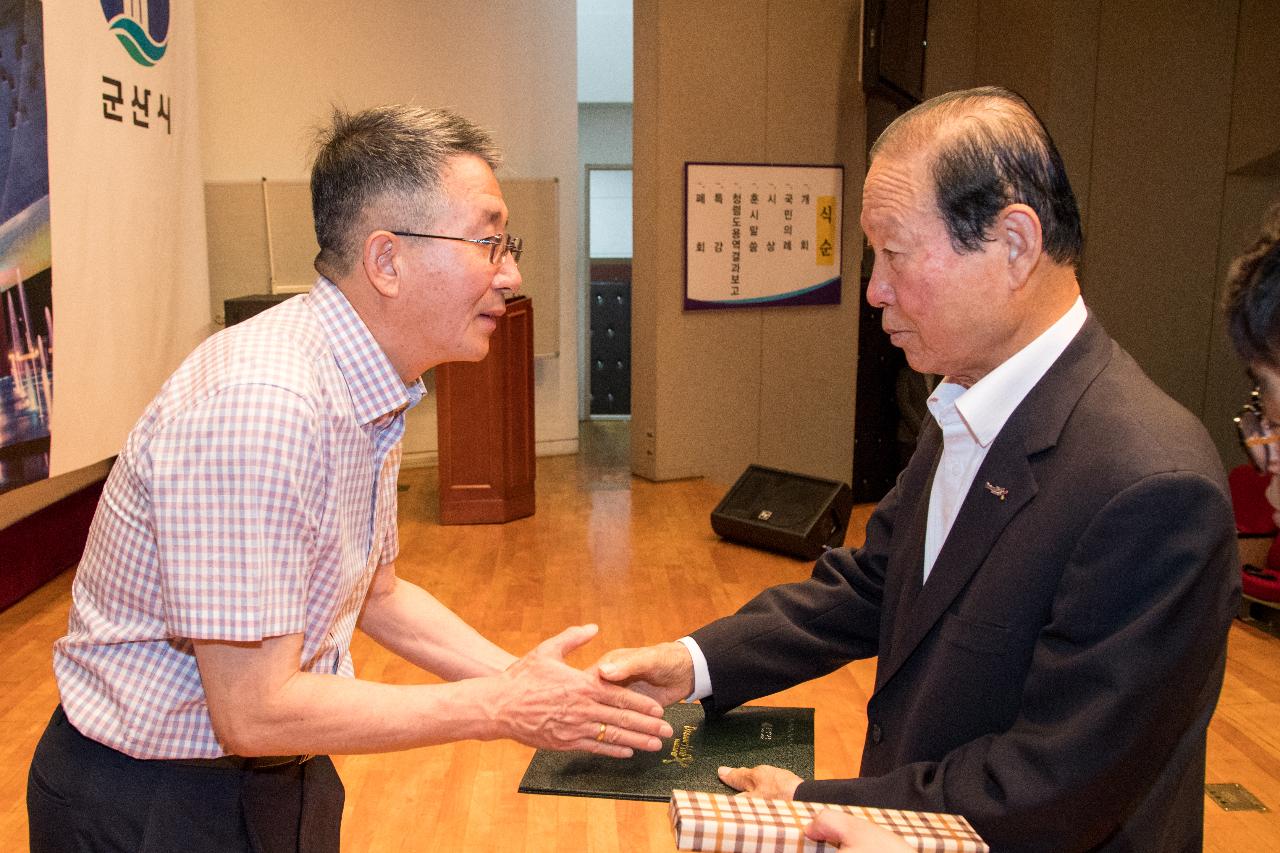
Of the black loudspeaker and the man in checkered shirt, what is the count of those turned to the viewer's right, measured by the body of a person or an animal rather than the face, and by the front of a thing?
1

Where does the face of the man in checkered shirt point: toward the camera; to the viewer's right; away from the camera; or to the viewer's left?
to the viewer's right

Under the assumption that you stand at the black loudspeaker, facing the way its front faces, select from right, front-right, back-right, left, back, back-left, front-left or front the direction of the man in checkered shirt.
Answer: front-left

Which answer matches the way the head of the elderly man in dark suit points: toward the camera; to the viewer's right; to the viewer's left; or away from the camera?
to the viewer's left

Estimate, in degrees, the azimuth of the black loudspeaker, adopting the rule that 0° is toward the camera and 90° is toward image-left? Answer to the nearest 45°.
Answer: approximately 45°

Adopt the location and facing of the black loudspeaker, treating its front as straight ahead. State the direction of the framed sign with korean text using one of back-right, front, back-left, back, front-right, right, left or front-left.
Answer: back-right

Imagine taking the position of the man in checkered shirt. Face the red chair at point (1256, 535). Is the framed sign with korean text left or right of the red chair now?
left

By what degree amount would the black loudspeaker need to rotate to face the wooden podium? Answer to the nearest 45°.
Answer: approximately 45° to its right

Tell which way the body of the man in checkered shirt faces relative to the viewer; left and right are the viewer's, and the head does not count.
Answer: facing to the right of the viewer
